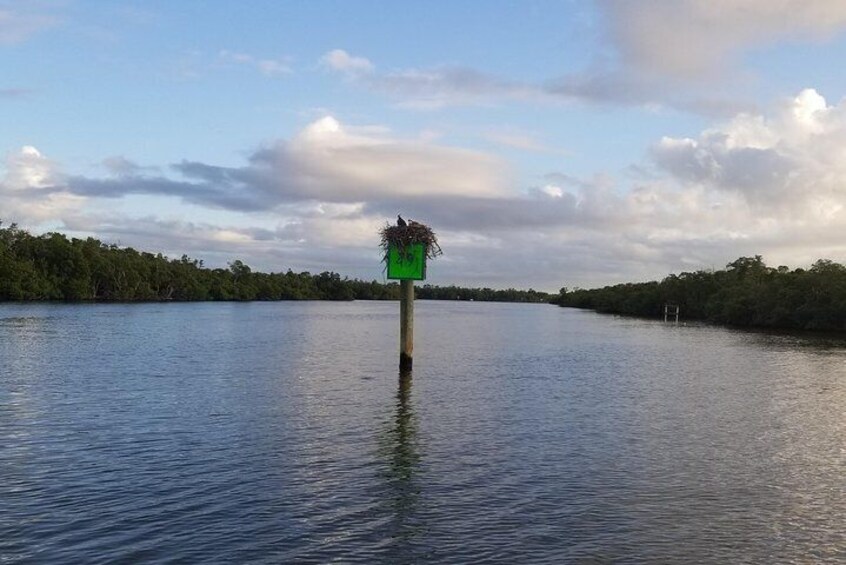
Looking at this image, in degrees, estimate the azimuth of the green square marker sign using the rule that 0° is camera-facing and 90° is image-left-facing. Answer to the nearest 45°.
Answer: approximately 0°
